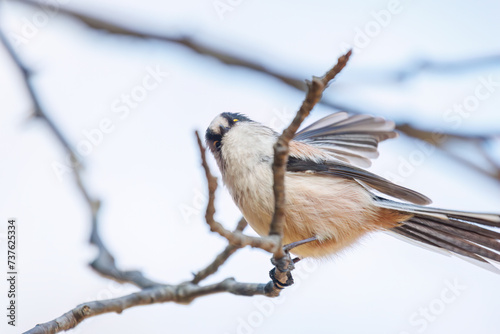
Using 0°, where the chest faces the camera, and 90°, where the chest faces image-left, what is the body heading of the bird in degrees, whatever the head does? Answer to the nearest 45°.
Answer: approximately 90°

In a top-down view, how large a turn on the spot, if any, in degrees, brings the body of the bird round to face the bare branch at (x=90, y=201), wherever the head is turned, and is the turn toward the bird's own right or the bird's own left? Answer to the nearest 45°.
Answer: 0° — it already faces it
